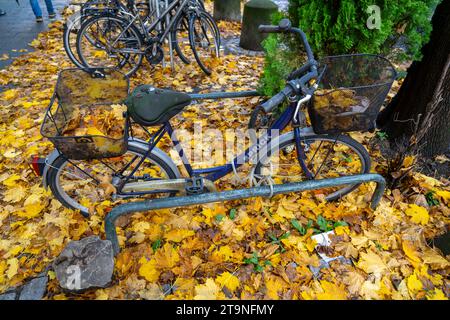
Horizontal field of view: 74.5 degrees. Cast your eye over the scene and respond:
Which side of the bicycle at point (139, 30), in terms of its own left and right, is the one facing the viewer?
right

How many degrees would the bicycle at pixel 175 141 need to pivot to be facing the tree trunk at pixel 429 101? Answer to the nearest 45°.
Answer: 0° — it already faces it

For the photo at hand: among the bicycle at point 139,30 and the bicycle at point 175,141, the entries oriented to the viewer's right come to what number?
2

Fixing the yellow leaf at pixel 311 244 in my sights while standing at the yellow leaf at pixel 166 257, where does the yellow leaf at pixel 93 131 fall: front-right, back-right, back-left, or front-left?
back-left

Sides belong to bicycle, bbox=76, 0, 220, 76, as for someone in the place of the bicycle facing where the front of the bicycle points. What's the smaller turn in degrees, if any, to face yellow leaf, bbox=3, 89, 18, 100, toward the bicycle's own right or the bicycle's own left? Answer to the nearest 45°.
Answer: approximately 180°

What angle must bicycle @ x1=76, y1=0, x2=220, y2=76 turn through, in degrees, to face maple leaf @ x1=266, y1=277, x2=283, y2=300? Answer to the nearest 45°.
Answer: approximately 90° to its right

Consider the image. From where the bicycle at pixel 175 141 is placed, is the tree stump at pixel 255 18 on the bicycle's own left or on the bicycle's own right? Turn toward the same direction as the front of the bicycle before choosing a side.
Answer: on the bicycle's own left

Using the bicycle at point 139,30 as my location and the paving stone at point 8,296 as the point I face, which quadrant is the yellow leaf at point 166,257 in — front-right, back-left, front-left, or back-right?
front-left

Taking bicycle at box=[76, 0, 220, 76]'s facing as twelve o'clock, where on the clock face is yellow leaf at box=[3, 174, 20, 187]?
The yellow leaf is roughly at 4 o'clock from the bicycle.

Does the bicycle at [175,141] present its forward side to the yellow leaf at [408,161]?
yes

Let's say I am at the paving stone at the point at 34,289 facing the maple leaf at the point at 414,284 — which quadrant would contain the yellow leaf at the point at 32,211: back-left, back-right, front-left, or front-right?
back-left

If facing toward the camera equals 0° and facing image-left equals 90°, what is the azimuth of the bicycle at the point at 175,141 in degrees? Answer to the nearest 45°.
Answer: approximately 270°

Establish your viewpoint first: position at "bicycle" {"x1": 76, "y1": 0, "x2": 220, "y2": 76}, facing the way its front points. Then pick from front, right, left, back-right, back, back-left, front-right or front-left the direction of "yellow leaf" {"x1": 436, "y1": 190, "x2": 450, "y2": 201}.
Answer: front-right

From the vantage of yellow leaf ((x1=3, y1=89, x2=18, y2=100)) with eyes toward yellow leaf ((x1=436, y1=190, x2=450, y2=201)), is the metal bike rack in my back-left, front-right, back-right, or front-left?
front-right

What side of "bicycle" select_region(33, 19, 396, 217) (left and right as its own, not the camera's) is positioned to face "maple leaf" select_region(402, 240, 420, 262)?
front

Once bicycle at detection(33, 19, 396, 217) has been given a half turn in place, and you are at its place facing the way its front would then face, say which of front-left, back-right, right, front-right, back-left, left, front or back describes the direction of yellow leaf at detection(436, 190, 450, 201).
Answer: back

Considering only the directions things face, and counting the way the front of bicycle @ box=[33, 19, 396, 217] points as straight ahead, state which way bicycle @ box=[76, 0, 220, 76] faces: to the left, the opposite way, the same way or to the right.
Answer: the same way
